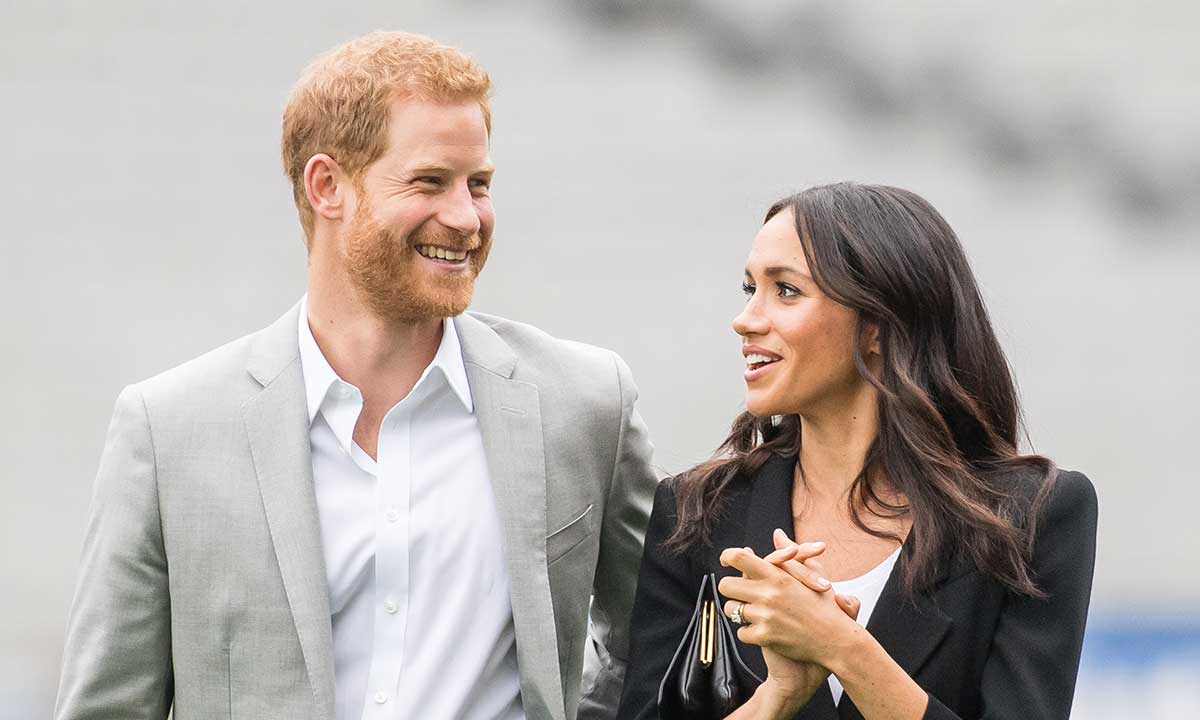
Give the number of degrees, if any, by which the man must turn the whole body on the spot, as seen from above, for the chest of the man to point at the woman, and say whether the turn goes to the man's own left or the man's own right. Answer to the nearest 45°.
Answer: approximately 90° to the man's own left

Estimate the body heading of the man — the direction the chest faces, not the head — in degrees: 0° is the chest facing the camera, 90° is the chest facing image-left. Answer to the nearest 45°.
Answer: approximately 0°
